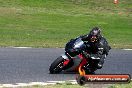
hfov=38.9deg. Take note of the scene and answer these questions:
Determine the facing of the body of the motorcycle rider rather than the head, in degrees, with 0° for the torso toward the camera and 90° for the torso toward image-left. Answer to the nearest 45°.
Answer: approximately 45°
